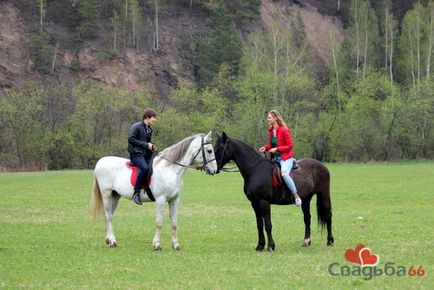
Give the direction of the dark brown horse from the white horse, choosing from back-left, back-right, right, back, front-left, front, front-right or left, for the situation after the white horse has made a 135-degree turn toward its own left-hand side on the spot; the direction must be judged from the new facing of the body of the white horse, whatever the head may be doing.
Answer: right

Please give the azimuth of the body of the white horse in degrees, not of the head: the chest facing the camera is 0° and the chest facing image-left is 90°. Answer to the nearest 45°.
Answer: approximately 315°
